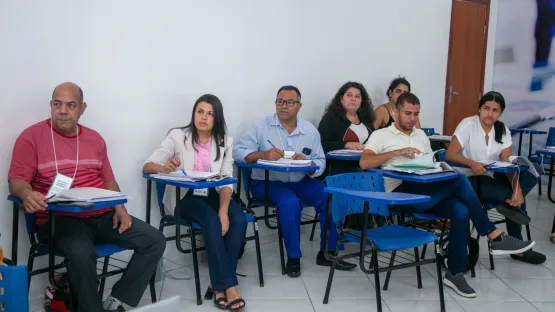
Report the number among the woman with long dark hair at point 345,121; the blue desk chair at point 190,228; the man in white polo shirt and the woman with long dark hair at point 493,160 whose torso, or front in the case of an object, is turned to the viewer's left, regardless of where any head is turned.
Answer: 0

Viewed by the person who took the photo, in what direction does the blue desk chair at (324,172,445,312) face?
facing the viewer and to the right of the viewer

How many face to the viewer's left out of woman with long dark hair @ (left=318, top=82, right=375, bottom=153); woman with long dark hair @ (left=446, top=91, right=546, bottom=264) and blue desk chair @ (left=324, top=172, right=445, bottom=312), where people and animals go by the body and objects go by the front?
0

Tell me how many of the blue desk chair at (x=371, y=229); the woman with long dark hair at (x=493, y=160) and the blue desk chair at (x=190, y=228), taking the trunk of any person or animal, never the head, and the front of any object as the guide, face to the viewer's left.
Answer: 0

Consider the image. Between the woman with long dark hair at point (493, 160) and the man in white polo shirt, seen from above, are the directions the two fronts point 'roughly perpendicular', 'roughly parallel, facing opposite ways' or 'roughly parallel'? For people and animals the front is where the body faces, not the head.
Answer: roughly parallel

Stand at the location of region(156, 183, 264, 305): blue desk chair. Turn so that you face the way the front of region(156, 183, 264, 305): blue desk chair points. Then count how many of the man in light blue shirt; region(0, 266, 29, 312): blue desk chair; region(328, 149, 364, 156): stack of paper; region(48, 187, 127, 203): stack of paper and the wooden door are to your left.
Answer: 3

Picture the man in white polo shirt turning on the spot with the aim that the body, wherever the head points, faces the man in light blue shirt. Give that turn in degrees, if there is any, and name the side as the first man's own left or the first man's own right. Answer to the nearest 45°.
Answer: approximately 135° to the first man's own right

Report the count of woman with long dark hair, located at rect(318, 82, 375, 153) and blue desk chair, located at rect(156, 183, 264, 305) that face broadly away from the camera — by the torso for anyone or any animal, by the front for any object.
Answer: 0

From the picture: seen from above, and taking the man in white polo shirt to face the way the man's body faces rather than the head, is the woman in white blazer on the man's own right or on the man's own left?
on the man's own right

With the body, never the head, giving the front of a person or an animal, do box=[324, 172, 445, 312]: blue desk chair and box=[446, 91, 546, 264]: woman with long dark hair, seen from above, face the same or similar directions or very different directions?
same or similar directions
